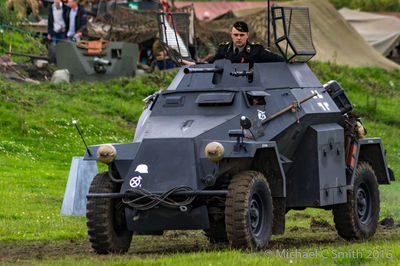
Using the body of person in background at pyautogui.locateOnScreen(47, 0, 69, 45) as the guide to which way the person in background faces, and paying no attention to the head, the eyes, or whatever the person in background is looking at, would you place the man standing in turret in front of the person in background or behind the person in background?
in front

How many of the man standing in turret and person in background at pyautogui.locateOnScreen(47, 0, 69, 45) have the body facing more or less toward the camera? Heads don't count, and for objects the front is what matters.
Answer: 2

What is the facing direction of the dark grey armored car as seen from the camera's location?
facing the viewer and to the left of the viewer

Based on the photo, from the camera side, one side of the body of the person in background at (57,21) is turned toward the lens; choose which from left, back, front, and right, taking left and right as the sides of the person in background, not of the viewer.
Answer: front

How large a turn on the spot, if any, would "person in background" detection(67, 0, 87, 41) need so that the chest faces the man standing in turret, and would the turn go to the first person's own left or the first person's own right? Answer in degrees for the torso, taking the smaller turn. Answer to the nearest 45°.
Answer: approximately 45° to the first person's own left

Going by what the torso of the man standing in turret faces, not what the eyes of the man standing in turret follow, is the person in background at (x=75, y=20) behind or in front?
behind

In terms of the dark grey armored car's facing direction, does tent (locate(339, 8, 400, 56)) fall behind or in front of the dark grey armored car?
behind

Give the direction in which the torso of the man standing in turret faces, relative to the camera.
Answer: toward the camera

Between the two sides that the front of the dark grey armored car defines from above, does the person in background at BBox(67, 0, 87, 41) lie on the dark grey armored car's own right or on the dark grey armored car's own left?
on the dark grey armored car's own right

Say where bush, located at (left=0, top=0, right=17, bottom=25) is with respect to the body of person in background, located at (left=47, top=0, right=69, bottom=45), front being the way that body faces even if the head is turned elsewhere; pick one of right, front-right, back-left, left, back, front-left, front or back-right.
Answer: back-right
